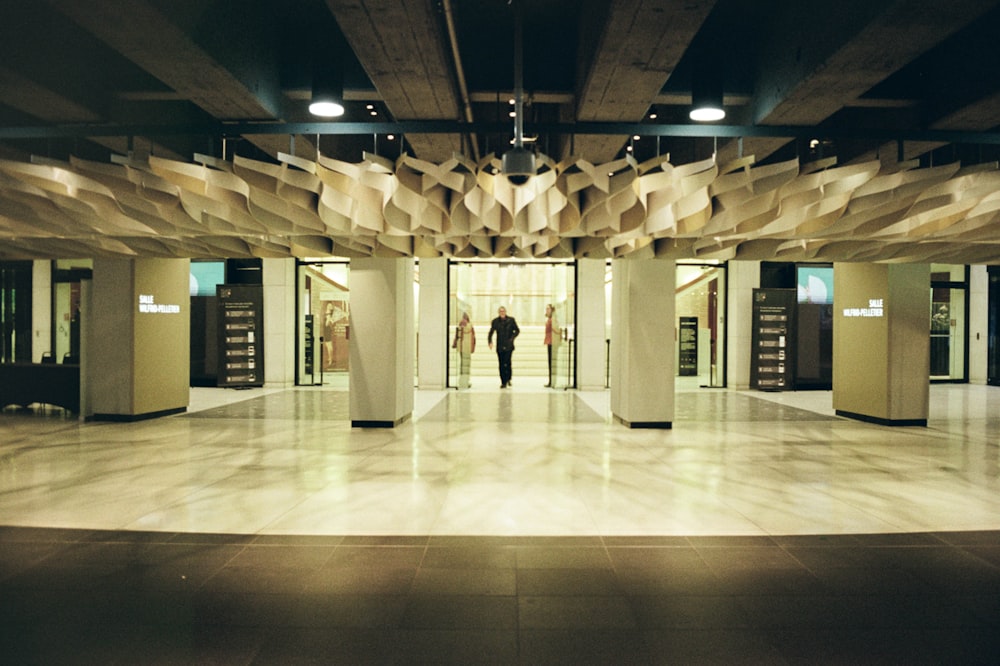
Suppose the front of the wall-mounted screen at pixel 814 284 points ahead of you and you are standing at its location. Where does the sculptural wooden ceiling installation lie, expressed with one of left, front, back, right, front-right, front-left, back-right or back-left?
front

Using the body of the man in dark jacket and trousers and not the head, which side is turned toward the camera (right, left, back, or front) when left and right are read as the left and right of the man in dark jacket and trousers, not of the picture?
front

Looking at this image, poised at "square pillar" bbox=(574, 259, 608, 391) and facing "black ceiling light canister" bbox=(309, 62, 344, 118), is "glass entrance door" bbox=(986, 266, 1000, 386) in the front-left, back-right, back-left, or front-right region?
back-left

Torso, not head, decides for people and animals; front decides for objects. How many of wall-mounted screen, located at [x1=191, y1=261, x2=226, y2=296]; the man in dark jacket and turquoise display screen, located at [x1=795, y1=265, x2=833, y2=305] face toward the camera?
3

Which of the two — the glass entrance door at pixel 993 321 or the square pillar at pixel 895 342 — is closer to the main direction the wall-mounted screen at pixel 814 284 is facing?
the square pillar

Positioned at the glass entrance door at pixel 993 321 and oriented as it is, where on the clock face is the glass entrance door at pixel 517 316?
the glass entrance door at pixel 517 316 is roughly at 2 o'clock from the glass entrance door at pixel 993 321.

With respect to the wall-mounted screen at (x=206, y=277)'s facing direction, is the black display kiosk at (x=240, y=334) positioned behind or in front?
in front

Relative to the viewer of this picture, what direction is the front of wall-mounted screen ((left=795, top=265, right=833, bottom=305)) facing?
facing the viewer

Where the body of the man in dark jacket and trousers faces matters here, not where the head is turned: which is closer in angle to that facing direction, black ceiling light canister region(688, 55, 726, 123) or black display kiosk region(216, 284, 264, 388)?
the black ceiling light canister

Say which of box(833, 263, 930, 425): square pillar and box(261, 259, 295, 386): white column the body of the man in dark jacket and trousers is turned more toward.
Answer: the square pillar

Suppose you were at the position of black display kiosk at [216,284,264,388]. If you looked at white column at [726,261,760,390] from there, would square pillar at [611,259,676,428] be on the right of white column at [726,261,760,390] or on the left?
right

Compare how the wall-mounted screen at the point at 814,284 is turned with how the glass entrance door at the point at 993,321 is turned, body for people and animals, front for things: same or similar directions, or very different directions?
same or similar directions

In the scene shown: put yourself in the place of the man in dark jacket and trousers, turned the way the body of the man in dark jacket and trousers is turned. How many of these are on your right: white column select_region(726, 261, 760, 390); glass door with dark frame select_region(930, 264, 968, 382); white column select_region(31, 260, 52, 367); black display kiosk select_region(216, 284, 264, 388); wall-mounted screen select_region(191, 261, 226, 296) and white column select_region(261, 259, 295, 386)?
4

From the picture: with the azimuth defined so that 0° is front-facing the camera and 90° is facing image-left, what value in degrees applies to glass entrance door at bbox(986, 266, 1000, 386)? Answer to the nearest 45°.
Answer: approximately 0°

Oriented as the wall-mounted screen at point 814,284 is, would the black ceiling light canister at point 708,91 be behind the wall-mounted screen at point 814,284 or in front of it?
in front

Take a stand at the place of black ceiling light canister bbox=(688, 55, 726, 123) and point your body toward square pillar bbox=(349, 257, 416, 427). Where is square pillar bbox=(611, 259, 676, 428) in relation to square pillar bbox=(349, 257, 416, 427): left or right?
right

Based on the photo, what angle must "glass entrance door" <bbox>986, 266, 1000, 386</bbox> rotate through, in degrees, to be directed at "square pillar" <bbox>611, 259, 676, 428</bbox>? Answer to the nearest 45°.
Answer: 0° — it already faces it
